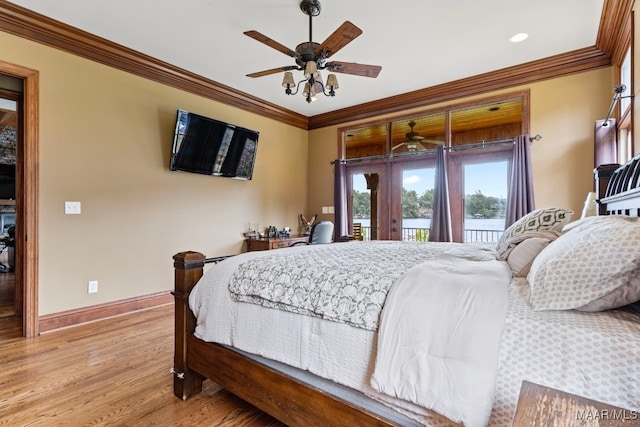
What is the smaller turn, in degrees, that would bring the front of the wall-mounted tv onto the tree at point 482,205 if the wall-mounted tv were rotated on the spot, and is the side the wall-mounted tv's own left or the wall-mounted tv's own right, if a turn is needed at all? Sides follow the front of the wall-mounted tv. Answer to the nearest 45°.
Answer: approximately 45° to the wall-mounted tv's own left

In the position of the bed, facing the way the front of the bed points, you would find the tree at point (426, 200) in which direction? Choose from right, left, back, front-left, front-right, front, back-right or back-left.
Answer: front-right

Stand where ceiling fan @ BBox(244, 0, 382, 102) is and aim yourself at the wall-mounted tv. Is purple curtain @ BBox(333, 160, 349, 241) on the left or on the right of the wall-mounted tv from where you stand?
right

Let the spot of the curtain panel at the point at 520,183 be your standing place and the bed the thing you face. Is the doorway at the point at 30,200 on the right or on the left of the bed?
right

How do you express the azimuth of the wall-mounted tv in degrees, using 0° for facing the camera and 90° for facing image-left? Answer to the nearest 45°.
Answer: approximately 315°

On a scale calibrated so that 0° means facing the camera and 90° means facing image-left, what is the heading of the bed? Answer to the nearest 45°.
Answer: approximately 135°

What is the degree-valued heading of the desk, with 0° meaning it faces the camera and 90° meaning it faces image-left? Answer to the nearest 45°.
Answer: approximately 315°

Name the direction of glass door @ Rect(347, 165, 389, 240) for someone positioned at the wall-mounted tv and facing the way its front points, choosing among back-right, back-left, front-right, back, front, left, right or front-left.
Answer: front-left

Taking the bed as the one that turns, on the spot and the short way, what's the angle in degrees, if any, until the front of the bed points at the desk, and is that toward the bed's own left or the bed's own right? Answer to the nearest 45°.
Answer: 0° — it already faces it

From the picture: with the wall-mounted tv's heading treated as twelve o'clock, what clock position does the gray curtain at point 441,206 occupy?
The gray curtain is roughly at 11 o'clock from the wall-mounted tv.
